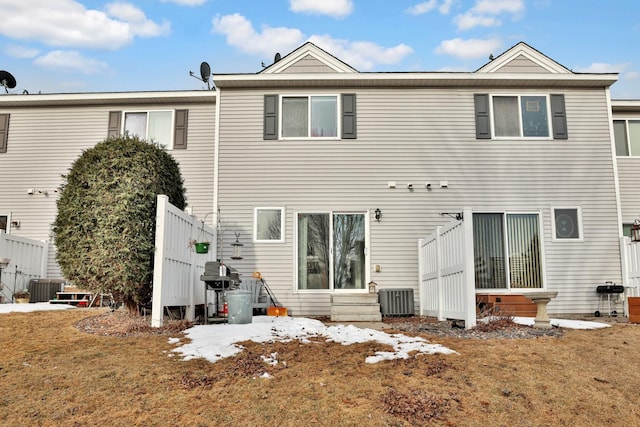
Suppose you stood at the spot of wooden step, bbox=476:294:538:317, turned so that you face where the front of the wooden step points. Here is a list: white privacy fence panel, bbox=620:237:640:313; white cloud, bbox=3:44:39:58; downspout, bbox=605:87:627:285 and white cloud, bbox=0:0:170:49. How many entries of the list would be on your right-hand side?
2

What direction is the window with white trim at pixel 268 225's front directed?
toward the camera

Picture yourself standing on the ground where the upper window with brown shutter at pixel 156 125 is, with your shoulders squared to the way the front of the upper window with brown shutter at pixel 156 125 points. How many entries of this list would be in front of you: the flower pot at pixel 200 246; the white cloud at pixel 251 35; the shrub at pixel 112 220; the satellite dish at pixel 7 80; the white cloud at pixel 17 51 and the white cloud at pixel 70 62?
2

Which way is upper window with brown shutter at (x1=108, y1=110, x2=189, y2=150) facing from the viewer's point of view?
toward the camera

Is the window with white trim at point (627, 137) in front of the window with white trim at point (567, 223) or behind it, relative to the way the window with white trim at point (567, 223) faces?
behind

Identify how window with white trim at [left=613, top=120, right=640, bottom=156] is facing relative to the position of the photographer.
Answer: facing the viewer

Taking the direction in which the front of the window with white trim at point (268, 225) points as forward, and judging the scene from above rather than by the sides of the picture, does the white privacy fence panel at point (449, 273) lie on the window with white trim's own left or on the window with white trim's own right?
on the window with white trim's own left

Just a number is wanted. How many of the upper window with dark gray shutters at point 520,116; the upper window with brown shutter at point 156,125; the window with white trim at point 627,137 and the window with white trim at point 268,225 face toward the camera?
4

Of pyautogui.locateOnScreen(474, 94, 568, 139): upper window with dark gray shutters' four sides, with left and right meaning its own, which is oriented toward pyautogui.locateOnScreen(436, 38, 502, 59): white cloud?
back

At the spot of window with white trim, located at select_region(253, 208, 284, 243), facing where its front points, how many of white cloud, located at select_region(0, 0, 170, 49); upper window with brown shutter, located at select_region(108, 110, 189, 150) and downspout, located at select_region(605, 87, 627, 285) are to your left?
1
